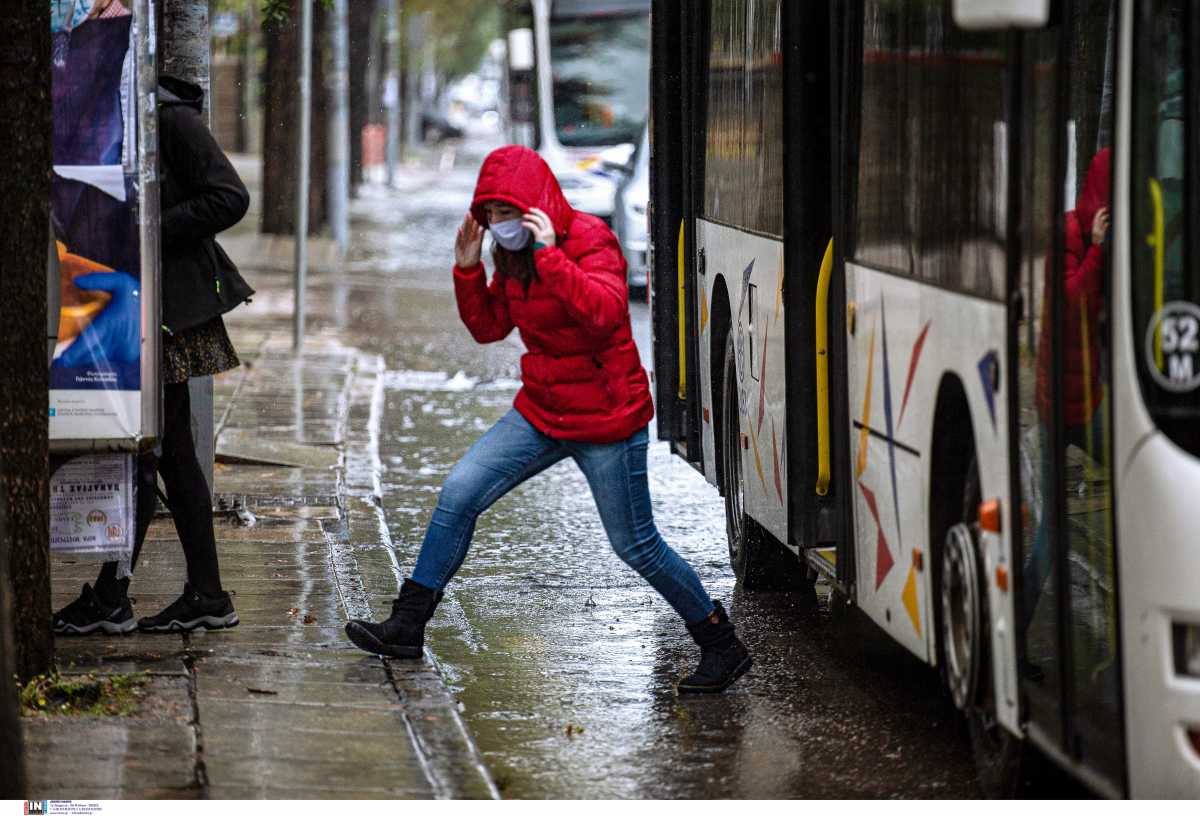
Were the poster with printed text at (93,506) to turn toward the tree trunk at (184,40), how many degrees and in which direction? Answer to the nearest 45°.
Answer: approximately 180°

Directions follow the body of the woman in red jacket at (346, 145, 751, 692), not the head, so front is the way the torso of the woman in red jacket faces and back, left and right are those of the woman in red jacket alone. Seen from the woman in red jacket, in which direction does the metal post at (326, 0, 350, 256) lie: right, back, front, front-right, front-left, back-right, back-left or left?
back-right

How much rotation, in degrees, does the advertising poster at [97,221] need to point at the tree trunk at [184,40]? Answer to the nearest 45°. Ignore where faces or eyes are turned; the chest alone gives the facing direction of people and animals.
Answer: approximately 180°

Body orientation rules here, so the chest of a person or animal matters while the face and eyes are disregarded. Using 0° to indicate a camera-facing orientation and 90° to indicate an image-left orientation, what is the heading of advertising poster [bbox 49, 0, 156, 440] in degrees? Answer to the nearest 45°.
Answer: approximately 0°

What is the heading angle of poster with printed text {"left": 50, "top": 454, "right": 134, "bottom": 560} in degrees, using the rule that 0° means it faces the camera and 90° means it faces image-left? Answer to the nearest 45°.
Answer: approximately 0°

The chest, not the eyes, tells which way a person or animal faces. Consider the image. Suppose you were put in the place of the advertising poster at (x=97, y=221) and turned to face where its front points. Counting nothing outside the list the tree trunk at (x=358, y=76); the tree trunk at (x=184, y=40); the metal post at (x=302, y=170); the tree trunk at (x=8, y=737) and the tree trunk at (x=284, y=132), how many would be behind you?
4

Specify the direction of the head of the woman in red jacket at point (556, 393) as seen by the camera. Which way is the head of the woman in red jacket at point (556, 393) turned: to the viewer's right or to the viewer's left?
to the viewer's left

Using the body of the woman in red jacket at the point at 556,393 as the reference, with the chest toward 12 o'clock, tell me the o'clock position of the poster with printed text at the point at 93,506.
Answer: The poster with printed text is roughly at 2 o'clock from the woman in red jacket.

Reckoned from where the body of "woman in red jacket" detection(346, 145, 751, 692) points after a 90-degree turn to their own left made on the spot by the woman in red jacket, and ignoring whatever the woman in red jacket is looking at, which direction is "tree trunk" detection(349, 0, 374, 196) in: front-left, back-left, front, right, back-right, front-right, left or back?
back-left

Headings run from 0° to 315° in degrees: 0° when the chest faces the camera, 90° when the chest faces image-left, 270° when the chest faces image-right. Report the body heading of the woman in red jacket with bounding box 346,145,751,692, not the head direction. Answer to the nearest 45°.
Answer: approximately 45°

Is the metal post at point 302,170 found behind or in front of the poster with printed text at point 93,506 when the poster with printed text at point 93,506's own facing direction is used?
behind

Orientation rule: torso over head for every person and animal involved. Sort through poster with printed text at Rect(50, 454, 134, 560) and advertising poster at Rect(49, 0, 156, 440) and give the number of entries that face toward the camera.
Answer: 2

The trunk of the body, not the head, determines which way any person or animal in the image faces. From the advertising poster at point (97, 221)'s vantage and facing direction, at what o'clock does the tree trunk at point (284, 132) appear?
The tree trunk is roughly at 6 o'clock from the advertising poster.

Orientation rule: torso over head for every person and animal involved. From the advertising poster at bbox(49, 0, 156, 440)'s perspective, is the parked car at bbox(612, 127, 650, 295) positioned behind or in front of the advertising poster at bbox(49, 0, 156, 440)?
behind
